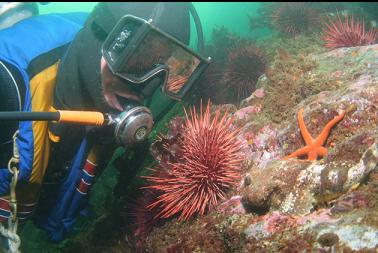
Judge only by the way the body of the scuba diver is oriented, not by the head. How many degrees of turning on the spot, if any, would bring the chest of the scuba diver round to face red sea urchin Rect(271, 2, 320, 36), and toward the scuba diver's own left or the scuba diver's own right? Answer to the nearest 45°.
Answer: approximately 90° to the scuba diver's own left

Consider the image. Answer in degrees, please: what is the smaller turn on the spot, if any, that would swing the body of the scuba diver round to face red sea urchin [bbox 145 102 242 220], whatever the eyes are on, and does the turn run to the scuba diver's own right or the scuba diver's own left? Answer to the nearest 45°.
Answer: approximately 45° to the scuba diver's own left

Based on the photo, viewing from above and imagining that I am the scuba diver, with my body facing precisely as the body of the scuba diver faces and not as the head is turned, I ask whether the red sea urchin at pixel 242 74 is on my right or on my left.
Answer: on my left

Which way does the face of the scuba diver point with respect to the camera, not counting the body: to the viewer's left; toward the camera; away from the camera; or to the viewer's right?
to the viewer's right

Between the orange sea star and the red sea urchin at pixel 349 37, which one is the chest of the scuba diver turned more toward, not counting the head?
the orange sea star

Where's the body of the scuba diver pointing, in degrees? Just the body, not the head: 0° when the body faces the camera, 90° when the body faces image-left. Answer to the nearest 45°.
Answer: approximately 315°

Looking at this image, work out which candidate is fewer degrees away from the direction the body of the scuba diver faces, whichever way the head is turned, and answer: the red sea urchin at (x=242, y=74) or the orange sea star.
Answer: the orange sea star
